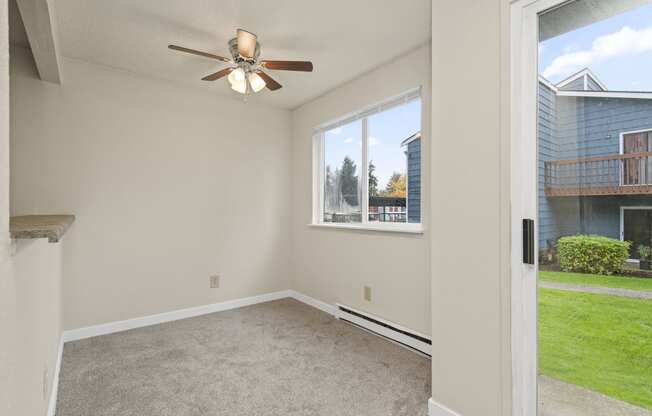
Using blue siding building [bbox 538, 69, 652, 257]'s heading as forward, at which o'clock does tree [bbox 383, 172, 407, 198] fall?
The tree is roughly at 4 o'clock from the blue siding building.

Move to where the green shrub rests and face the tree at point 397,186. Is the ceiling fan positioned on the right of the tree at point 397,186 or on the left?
left

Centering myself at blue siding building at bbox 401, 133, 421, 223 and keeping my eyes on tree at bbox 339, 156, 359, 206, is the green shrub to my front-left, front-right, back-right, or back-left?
back-left

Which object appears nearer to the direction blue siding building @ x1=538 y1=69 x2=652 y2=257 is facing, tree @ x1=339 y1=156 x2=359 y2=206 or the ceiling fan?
the ceiling fan

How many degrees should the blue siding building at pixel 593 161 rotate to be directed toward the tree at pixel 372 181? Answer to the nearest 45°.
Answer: approximately 135° to its right

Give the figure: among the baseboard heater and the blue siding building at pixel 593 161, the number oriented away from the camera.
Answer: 0
